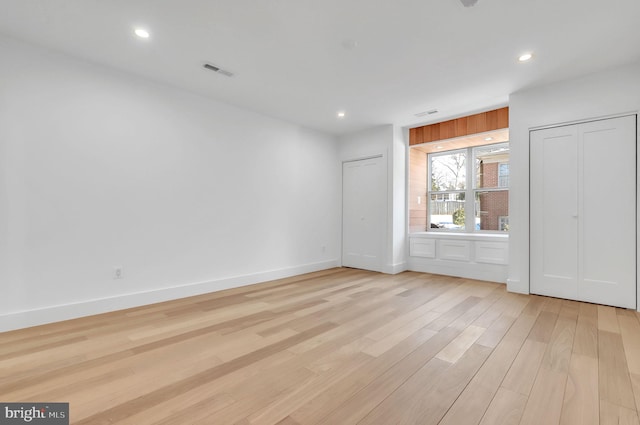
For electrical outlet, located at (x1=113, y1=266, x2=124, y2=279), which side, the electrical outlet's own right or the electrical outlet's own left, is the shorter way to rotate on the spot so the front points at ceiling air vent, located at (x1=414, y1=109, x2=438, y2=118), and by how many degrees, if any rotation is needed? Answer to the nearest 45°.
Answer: approximately 90° to the electrical outlet's own left

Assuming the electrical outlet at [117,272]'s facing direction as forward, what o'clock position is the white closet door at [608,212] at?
The white closet door is roughly at 10 o'clock from the electrical outlet.

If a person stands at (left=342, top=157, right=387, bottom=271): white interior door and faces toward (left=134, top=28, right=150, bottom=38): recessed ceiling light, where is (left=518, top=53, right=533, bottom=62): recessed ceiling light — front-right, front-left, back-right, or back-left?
front-left

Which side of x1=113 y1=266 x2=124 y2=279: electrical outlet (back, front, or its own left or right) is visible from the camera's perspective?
front

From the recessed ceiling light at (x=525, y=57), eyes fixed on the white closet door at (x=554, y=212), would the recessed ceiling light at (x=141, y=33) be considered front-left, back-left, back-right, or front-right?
back-left

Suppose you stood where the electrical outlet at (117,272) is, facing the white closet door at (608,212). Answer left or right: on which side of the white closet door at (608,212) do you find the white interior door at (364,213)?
left

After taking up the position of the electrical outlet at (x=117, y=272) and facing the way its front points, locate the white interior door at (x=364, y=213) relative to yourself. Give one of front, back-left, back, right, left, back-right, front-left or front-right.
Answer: left

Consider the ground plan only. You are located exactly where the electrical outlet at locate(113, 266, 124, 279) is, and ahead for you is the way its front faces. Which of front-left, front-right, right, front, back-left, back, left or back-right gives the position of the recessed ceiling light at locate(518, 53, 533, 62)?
front-left

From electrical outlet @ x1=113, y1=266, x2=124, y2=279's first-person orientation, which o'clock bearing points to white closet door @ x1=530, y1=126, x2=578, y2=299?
The white closet door is roughly at 10 o'clock from the electrical outlet.
